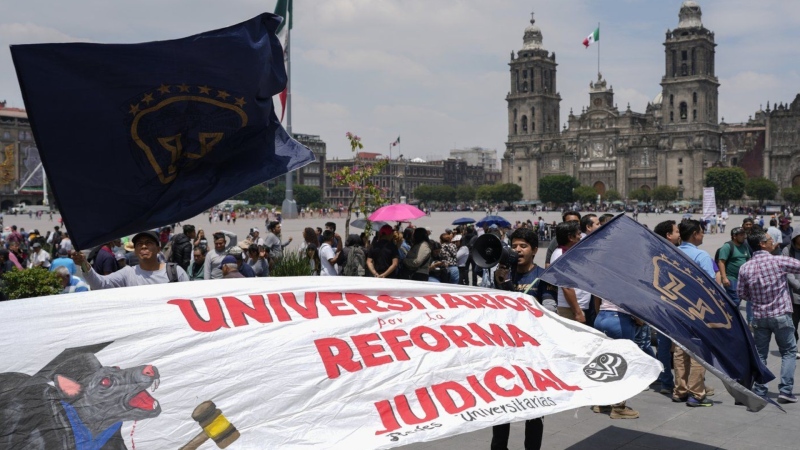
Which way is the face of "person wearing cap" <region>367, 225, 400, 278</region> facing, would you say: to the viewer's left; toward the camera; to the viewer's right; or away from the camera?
away from the camera

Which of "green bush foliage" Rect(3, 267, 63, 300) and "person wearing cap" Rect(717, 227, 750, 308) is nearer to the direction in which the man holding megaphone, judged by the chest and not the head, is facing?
the green bush foliage

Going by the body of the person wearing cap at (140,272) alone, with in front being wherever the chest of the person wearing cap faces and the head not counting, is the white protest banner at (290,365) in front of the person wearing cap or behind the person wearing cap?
in front

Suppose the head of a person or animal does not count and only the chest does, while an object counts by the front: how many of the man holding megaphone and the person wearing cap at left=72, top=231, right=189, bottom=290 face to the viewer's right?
0

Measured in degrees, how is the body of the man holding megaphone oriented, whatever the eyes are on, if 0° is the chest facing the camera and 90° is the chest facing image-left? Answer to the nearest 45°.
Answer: approximately 45°

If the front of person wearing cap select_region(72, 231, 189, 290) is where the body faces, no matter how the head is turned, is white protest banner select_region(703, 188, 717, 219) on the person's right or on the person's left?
on the person's left
